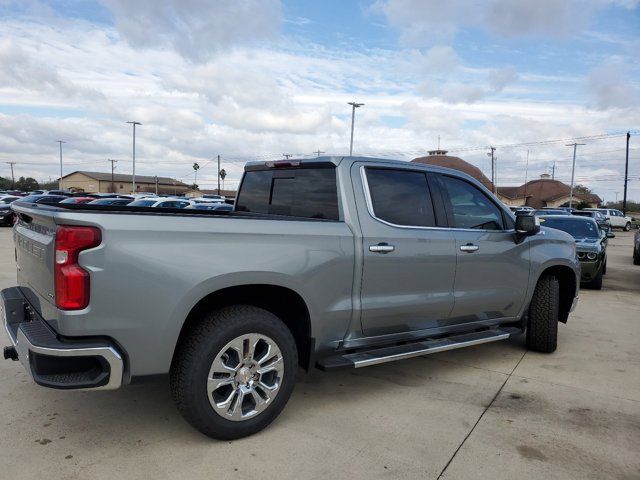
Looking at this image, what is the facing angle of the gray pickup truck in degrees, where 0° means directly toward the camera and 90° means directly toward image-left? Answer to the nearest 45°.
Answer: approximately 225°

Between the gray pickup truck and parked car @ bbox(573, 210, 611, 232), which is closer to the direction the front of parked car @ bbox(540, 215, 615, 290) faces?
the gray pickup truck

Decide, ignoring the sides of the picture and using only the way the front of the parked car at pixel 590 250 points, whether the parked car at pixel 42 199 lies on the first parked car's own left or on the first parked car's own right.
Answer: on the first parked car's own right

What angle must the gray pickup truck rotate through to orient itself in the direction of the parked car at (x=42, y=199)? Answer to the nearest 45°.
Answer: approximately 90° to its left

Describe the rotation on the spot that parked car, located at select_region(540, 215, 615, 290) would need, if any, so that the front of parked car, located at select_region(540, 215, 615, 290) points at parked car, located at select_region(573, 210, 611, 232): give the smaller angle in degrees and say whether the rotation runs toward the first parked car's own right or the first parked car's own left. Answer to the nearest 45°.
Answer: approximately 180°

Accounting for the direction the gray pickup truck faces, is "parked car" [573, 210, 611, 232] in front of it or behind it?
in front

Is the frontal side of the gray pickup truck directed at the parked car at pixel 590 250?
yes

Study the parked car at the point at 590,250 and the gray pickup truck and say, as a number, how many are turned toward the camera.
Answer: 1

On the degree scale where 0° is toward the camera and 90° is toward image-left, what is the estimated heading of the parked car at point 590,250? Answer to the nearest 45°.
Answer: approximately 0°

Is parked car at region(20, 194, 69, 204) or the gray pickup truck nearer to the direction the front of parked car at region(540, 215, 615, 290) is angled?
the gray pickup truck
